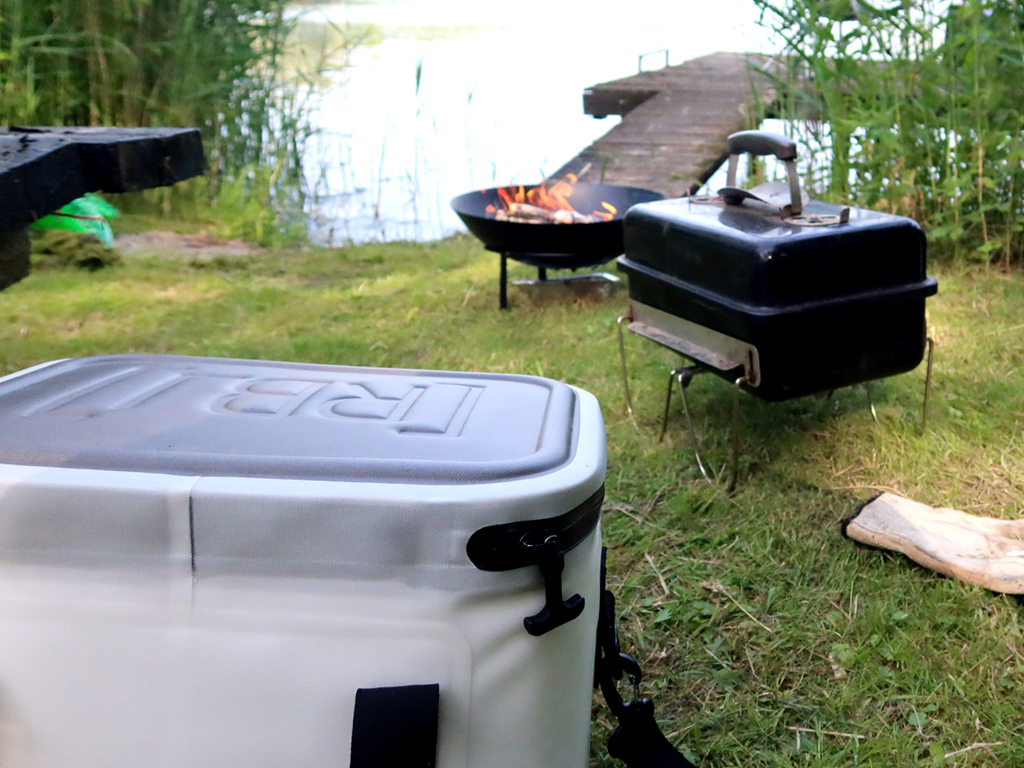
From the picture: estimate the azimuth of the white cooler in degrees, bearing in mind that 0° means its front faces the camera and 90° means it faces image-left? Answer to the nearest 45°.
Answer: approximately 180°

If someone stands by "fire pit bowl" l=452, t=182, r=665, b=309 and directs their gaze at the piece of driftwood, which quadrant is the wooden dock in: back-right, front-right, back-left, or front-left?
back-left

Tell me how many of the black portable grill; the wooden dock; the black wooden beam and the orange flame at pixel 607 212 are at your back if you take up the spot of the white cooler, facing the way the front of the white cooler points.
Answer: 0

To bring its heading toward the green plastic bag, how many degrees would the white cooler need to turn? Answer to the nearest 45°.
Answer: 0° — it already faces it

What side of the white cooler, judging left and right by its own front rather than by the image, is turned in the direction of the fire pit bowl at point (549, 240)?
front
